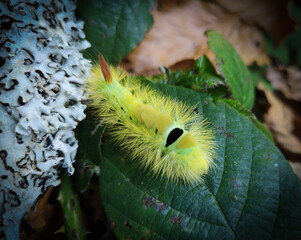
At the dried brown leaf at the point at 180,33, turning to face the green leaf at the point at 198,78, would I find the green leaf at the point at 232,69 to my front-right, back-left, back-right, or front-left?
front-left

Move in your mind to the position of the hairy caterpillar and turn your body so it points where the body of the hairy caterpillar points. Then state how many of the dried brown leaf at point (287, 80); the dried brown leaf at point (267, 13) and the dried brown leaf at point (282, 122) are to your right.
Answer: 0

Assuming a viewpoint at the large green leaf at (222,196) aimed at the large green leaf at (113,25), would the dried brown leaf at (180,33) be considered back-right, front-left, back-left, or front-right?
front-right

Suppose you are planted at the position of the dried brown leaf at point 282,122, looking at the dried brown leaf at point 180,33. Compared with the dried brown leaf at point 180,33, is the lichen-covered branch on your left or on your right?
left

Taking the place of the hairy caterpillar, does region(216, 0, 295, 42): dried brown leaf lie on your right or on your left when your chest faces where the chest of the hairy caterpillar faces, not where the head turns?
on your left

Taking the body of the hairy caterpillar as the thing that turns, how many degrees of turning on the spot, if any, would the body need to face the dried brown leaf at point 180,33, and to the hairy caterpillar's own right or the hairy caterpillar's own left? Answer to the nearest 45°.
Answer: approximately 135° to the hairy caterpillar's own left

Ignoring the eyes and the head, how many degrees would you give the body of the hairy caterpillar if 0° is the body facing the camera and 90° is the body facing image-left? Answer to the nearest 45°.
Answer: approximately 315°

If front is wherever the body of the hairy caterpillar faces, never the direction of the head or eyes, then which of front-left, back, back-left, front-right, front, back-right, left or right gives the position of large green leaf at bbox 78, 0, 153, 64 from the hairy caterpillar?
back

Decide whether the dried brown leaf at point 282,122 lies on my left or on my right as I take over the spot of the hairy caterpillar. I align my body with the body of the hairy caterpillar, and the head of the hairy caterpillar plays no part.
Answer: on my left
